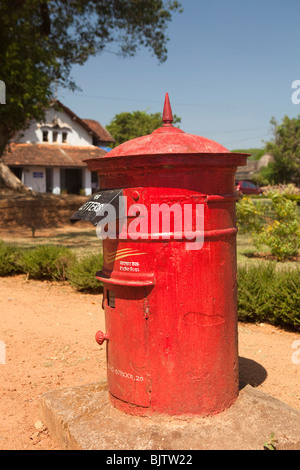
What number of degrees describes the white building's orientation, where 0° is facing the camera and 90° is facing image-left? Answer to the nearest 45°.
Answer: approximately 0°

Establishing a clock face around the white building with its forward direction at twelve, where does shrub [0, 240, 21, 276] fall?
The shrub is roughly at 12 o'clock from the white building.

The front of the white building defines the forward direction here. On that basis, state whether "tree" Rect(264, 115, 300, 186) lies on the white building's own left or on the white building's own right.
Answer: on the white building's own left

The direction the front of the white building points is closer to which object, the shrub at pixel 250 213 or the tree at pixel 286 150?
the shrub

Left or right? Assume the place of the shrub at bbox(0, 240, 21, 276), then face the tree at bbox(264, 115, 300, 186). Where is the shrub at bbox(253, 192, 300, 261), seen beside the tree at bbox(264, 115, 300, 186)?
right

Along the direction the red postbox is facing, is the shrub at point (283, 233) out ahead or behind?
behind

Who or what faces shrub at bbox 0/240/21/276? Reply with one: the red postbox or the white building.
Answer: the white building

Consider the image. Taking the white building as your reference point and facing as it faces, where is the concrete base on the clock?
The concrete base is roughly at 12 o'clock from the white building.

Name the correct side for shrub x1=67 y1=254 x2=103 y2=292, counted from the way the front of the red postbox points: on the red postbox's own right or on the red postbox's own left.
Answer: on the red postbox's own right

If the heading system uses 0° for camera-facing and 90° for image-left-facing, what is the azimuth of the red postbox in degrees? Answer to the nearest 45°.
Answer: approximately 45°

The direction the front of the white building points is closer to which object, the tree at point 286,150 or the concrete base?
the concrete base
